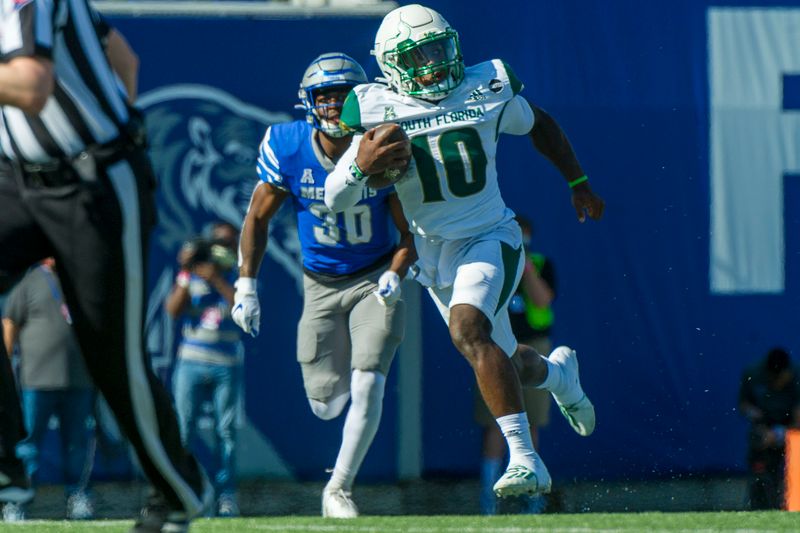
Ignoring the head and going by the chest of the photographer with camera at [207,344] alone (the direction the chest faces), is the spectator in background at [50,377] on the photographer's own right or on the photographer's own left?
on the photographer's own right

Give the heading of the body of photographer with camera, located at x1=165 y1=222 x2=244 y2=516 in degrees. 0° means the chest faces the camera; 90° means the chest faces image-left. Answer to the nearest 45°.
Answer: approximately 0°

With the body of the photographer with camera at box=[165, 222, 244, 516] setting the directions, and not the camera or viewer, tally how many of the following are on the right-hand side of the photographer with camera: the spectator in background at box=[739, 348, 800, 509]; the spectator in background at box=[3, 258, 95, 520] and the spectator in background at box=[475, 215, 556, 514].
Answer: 1

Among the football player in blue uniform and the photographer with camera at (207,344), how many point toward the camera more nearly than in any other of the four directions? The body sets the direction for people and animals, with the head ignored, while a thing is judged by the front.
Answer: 2

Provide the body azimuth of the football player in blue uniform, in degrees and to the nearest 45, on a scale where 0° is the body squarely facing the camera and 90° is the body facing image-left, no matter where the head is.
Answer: approximately 0°

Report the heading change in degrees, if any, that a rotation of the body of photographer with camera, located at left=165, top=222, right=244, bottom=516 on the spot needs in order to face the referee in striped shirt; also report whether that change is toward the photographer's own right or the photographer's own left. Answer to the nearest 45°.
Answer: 0° — they already face them

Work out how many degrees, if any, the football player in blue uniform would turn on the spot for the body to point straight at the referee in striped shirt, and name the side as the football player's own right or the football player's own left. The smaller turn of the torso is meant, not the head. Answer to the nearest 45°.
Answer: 0° — they already face them

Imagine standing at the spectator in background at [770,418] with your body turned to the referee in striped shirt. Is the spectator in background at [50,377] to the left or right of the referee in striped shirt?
right

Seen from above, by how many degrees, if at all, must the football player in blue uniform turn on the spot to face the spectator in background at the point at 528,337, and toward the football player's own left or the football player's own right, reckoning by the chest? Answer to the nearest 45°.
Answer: approximately 135° to the football player's own left
